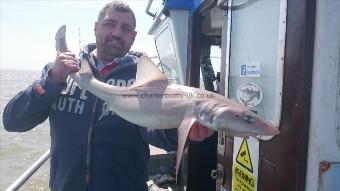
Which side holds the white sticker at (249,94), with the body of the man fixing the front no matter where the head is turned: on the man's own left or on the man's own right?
on the man's own left

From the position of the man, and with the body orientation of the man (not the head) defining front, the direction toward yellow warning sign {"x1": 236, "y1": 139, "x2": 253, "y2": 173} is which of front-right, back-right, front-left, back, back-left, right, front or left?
left

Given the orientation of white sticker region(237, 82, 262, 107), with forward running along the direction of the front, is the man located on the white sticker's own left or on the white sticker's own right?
on the white sticker's own right

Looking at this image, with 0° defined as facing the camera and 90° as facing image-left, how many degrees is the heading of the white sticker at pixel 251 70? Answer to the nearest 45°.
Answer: approximately 0°

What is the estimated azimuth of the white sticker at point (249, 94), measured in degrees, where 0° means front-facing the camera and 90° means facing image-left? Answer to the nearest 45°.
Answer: approximately 0°

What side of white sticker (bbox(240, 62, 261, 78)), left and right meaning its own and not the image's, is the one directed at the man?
right
